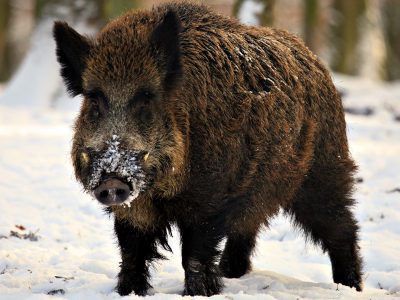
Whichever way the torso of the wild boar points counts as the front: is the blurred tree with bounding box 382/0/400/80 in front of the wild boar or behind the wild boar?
behind

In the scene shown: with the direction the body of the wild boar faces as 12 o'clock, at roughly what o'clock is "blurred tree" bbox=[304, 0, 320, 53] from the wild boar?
The blurred tree is roughly at 5 o'clock from the wild boar.

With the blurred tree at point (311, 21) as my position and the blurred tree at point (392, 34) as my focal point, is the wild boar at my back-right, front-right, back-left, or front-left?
back-right

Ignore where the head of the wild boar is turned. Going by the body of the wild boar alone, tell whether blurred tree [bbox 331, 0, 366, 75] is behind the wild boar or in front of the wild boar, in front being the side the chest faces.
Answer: behind

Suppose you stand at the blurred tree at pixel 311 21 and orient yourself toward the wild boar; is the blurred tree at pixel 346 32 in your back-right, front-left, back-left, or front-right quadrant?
back-left

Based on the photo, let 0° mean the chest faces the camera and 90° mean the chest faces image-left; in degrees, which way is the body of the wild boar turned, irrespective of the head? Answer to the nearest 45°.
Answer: approximately 45°
